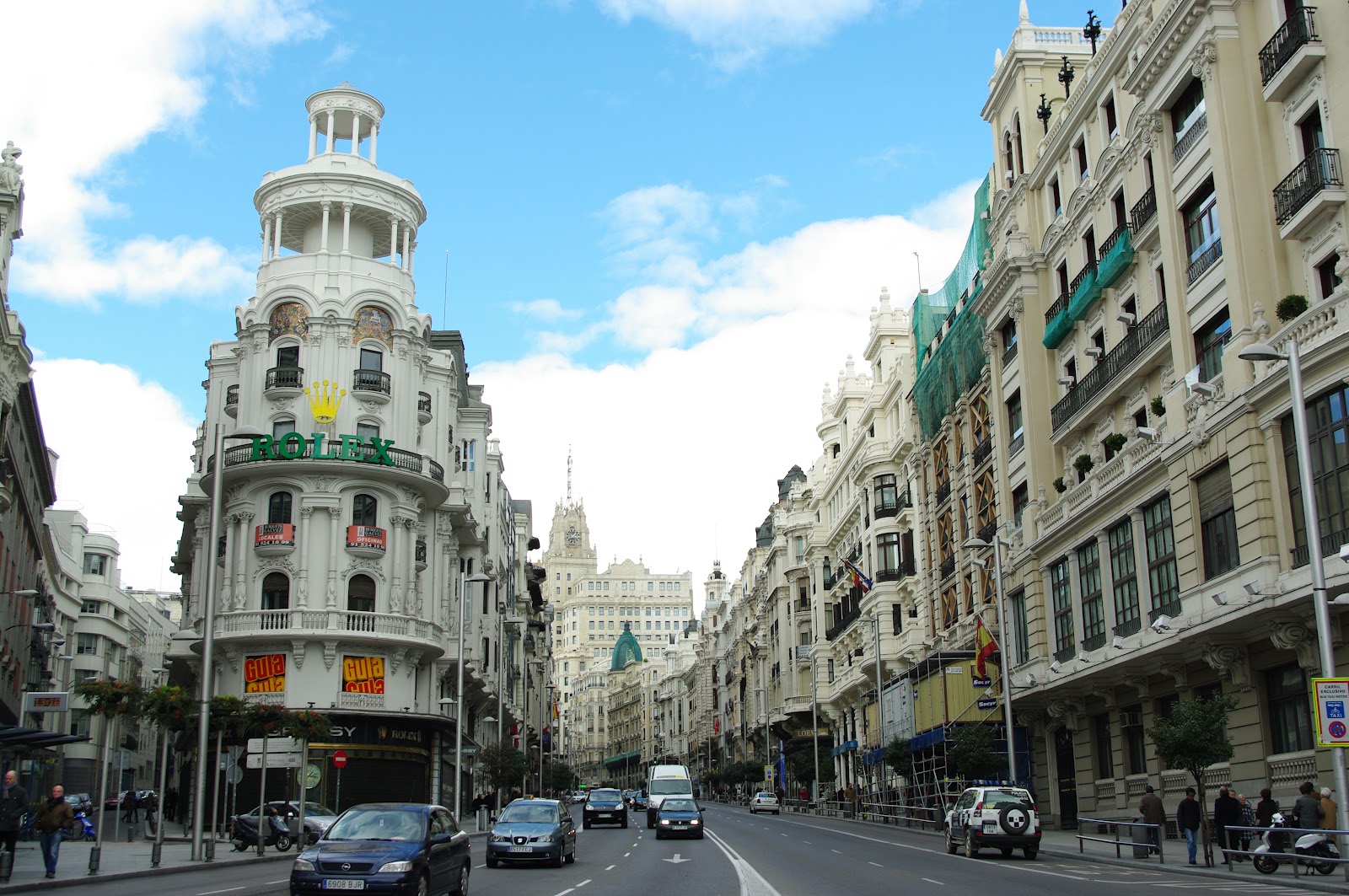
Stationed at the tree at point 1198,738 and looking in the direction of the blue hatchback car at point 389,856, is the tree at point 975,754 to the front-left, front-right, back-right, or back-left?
back-right

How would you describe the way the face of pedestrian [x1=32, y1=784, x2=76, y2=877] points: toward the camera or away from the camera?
toward the camera

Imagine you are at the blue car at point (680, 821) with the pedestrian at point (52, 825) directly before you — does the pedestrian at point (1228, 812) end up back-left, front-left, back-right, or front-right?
front-left

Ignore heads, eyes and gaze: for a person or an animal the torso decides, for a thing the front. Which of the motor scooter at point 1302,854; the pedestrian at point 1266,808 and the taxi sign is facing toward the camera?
the taxi sign

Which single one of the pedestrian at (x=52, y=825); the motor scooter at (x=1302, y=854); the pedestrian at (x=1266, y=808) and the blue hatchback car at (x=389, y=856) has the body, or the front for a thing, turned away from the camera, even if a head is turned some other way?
the pedestrian at (x=1266, y=808)

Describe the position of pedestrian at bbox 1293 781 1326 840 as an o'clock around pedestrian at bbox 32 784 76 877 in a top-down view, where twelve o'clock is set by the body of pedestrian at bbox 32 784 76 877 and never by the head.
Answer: pedestrian at bbox 1293 781 1326 840 is roughly at 10 o'clock from pedestrian at bbox 32 784 76 877.

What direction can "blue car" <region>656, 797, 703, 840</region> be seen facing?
toward the camera

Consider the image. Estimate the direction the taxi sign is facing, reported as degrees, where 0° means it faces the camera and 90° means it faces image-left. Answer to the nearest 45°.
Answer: approximately 0°

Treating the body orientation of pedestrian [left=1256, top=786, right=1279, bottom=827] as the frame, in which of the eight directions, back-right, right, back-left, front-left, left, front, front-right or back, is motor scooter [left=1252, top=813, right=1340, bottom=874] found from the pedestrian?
back

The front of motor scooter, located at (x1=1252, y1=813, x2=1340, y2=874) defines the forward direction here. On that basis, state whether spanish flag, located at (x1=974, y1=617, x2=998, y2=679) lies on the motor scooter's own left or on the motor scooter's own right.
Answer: on the motor scooter's own right

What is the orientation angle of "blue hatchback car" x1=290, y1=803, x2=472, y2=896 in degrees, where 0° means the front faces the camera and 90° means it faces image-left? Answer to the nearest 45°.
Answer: approximately 45°

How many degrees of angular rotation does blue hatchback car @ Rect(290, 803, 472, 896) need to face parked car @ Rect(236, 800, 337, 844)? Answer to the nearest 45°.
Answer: approximately 135° to its right
